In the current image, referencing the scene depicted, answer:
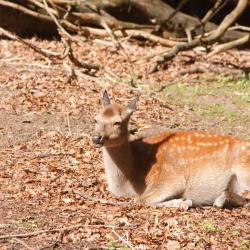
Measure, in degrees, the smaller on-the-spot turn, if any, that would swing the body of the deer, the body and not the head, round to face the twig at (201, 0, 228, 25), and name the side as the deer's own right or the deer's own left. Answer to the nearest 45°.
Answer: approximately 90° to the deer's own right

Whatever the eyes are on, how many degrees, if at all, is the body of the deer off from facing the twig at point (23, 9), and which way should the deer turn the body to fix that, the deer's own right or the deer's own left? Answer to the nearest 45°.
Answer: approximately 45° to the deer's own right

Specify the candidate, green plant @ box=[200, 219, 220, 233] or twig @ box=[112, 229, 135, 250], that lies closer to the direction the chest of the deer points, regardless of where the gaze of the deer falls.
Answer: the twig

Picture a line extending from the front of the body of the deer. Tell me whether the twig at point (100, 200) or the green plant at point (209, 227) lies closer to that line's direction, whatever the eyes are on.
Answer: the twig

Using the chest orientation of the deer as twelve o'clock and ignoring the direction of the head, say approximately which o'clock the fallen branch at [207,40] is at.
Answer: The fallen branch is roughly at 3 o'clock from the deer.

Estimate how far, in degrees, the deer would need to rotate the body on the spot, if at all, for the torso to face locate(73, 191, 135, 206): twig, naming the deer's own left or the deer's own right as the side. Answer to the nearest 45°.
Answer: approximately 45° to the deer's own left

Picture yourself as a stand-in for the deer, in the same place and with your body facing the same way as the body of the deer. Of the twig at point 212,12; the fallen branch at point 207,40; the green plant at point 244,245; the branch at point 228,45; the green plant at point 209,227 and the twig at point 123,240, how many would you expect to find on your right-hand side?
3

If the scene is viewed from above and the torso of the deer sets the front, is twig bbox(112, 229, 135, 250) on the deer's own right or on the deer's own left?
on the deer's own left

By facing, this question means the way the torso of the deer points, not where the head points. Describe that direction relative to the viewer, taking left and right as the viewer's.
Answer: facing to the left of the viewer

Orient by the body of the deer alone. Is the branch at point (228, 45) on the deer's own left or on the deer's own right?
on the deer's own right
